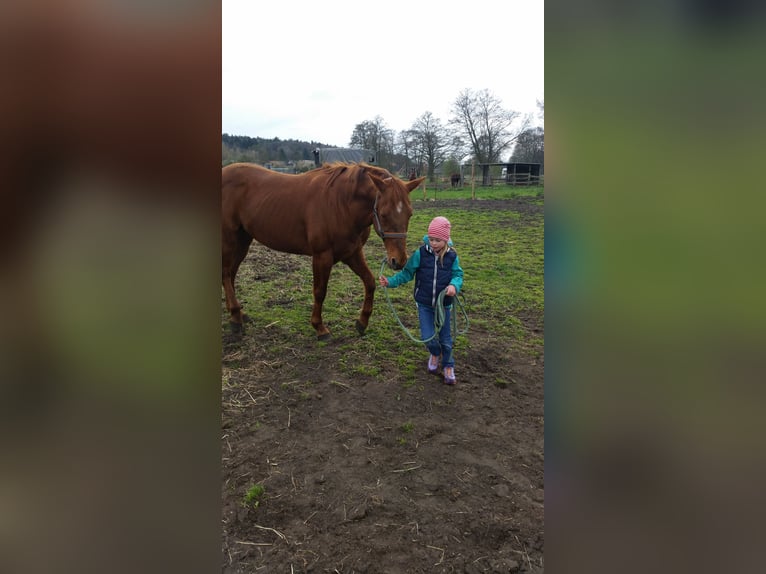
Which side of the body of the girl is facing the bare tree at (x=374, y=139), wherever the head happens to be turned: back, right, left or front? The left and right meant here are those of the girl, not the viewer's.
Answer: back

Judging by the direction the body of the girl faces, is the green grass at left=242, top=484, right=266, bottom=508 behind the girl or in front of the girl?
in front

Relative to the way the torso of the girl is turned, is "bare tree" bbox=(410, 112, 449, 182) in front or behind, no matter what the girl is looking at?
behind

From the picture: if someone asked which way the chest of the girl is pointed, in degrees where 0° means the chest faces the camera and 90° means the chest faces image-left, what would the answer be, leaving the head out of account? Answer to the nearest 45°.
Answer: approximately 0°

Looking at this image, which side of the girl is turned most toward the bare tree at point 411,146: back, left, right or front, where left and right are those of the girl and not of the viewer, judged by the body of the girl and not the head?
back
